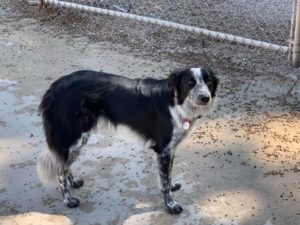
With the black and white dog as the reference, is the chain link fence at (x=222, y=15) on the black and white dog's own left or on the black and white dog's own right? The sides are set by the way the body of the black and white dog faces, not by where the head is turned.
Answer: on the black and white dog's own left

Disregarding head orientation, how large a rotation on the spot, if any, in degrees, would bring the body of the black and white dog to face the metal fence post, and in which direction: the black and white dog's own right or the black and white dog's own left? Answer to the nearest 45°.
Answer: approximately 45° to the black and white dog's own left

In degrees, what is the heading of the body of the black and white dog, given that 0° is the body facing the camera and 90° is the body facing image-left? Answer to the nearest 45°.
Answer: approximately 270°
